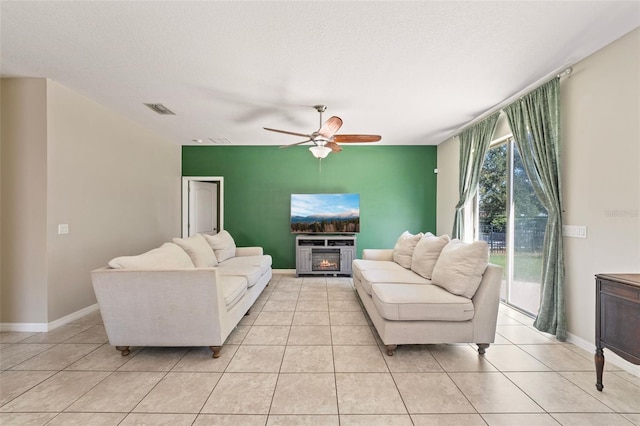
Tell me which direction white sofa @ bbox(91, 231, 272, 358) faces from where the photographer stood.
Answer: facing to the right of the viewer

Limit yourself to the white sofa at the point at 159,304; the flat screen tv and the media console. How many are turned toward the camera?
2

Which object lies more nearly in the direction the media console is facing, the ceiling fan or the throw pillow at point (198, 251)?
the ceiling fan

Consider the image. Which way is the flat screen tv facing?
toward the camera

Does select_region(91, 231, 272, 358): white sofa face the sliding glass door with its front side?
yes

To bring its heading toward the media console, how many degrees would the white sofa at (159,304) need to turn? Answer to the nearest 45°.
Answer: approximately 45° to its left

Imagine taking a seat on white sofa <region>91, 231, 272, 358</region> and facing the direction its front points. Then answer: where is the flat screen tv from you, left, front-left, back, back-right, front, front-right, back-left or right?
front-left

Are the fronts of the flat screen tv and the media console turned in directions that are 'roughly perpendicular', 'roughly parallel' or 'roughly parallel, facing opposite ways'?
roughly parallel

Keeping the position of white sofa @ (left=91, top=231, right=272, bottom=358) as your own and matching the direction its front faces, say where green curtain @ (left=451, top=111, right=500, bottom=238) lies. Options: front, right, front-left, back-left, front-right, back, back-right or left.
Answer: front

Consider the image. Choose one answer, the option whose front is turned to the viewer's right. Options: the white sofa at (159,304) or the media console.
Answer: the white sofa

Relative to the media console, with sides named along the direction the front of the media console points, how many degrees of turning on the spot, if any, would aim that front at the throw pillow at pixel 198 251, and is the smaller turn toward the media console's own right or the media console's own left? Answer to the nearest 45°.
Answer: approximately 45° to the media console's own right

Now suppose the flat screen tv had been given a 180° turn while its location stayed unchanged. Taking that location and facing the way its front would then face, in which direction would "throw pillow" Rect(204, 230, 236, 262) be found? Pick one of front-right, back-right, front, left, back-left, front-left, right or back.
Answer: back-left

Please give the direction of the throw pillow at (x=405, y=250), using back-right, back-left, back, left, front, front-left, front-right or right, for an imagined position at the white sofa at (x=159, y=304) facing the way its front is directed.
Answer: front

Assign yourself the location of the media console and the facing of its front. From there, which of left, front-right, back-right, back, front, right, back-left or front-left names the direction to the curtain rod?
front-left

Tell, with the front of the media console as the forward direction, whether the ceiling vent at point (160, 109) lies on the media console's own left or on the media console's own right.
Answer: on the media console's own right

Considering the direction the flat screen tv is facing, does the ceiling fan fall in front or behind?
in front

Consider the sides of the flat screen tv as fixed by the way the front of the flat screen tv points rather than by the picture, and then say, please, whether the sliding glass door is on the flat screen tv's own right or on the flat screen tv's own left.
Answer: on the flat screen tv's own left

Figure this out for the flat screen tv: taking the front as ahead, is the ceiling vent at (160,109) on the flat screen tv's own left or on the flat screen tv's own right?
on the flat screen tv's own right
